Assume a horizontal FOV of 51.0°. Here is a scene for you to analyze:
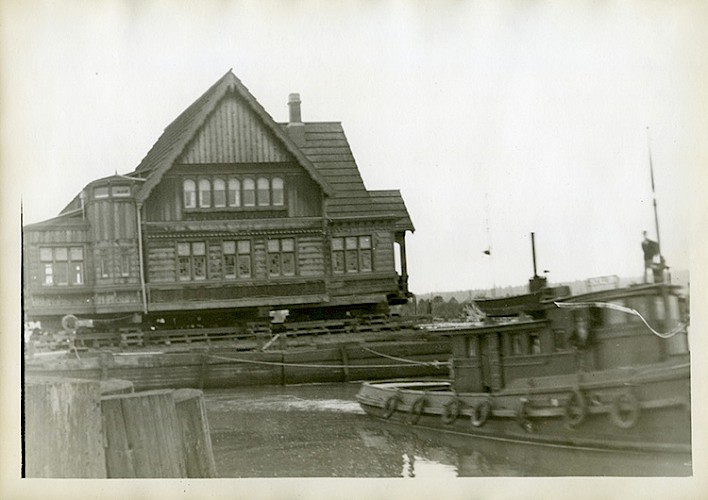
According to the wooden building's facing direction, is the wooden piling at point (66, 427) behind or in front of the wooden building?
in front

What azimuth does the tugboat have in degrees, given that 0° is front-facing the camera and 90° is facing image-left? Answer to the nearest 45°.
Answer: approximately 315°

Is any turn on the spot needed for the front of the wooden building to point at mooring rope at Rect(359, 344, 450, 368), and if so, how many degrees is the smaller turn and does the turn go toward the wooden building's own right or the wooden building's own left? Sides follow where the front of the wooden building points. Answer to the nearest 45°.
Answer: approximately 90° to the wooden building's own left

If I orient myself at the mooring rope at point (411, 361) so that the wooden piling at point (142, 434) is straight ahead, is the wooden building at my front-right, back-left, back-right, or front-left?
back-right

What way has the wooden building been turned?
toward the camera
